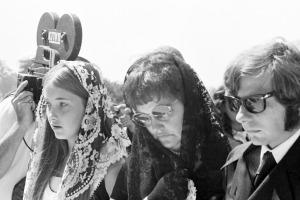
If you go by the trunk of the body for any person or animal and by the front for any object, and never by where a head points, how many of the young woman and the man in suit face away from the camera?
0

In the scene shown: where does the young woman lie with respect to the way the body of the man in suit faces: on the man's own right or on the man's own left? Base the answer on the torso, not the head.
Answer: on the man's own right

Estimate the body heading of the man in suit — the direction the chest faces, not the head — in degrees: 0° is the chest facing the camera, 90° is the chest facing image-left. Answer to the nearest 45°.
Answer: approximately 45°

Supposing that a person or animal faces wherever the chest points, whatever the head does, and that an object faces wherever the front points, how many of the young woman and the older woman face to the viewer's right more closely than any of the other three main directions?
0

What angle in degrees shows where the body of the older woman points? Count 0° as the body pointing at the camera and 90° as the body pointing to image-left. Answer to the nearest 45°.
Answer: approximately 45°

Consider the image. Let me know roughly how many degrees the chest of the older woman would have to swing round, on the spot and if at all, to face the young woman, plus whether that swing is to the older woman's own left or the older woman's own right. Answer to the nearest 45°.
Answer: approximately 90° to the older woman's own right

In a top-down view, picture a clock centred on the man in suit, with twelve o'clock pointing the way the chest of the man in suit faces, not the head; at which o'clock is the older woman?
The older woman is roughly at 2 o'clock from the man in suit.

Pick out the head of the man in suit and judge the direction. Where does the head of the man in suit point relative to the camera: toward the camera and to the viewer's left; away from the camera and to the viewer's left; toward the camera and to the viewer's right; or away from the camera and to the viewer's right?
toward the camera and to the viewer's left

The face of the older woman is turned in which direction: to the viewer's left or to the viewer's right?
to the viewer's left

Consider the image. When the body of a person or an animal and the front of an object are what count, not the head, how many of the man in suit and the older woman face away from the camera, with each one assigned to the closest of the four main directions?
0

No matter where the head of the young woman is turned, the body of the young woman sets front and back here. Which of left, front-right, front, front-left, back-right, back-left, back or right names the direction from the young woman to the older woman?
left

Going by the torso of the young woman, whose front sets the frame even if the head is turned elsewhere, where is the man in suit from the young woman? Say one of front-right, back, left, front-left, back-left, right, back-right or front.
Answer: left
